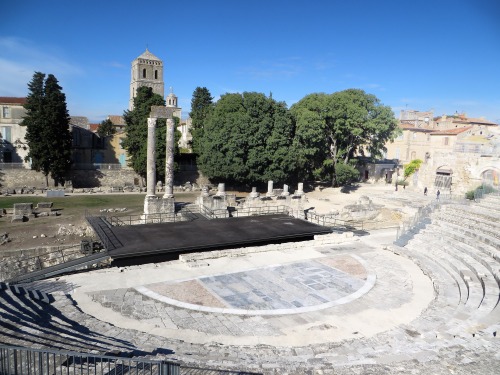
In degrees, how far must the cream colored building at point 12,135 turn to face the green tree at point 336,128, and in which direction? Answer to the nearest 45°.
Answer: approximately 45° to its left

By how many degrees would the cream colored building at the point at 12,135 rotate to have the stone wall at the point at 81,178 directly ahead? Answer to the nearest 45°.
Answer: approximately 45° to its left

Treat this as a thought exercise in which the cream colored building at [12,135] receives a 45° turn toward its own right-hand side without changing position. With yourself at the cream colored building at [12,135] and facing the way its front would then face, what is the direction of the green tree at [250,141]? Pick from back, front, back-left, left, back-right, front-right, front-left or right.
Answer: left

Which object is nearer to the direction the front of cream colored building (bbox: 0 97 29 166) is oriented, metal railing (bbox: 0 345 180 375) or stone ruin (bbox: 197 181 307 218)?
the metal railing

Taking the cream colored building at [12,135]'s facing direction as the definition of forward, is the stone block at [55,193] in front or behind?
in front

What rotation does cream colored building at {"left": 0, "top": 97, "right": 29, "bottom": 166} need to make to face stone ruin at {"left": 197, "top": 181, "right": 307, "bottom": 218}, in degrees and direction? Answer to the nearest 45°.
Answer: approximately 45° to its left

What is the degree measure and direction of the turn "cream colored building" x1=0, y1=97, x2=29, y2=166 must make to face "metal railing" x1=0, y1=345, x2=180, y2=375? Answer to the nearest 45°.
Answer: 0° — it already faces it

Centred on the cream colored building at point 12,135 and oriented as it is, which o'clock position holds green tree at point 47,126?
The green tree is roughly at 11 o'clock from the cream colored building.

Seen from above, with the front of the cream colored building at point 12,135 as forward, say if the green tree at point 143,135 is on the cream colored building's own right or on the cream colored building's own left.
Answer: on the cream colored building's own left

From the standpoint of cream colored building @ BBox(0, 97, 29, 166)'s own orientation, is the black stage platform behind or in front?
in front

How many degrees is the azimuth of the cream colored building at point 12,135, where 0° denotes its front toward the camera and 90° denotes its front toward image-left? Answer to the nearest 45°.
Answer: approximately 0°
